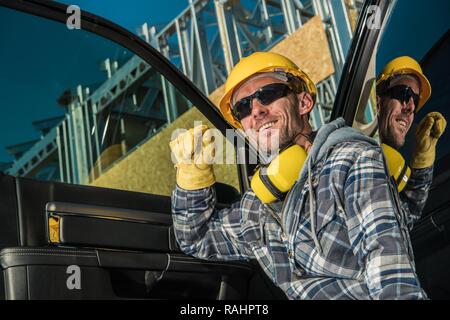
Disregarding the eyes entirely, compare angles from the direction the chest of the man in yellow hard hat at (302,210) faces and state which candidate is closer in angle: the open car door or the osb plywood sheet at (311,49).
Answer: the open car door

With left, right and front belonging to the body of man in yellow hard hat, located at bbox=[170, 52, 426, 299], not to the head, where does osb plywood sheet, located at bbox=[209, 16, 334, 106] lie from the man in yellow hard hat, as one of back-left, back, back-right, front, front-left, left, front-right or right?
back-right

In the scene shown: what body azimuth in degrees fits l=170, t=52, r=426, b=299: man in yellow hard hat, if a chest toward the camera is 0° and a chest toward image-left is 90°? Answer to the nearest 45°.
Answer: approximately 45°
